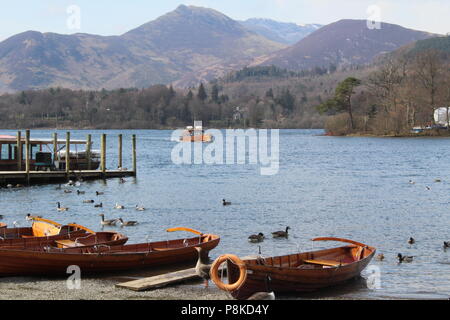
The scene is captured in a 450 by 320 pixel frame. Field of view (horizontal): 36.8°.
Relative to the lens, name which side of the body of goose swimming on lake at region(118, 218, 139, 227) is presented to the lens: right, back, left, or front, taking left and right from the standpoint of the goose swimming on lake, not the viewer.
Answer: left

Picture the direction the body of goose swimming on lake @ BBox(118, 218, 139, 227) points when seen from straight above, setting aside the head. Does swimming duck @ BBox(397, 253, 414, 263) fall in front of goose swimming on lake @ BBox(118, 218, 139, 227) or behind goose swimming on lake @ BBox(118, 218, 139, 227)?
behind

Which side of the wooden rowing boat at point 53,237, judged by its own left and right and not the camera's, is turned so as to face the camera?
right

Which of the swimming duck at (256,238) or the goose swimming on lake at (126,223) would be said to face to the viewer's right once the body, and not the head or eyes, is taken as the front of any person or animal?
the swimming duck at (256,238)

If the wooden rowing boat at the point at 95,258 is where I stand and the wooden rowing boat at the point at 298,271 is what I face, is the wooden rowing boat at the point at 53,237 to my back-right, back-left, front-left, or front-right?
back-left

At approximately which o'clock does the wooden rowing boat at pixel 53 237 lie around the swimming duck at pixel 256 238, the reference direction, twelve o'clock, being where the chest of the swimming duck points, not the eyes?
The wooden rowing boat is roughly at 5 o'clock from the swimming duck.

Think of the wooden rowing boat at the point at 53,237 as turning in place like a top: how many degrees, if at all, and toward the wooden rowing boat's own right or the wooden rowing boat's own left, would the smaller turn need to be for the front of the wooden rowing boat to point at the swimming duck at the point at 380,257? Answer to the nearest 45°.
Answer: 0° — it already faces it

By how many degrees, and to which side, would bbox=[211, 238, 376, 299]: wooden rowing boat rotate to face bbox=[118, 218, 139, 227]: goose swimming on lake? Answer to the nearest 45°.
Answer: approximately 90° to its left

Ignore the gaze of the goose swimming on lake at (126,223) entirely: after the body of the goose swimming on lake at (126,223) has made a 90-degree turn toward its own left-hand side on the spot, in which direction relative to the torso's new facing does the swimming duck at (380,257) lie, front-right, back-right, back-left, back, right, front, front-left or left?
front-left

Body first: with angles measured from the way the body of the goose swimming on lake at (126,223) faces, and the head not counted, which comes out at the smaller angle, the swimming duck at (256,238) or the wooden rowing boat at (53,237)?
the wooden rowing boat

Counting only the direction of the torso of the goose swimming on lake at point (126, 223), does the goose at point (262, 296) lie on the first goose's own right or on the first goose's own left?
on the first goose's own left
